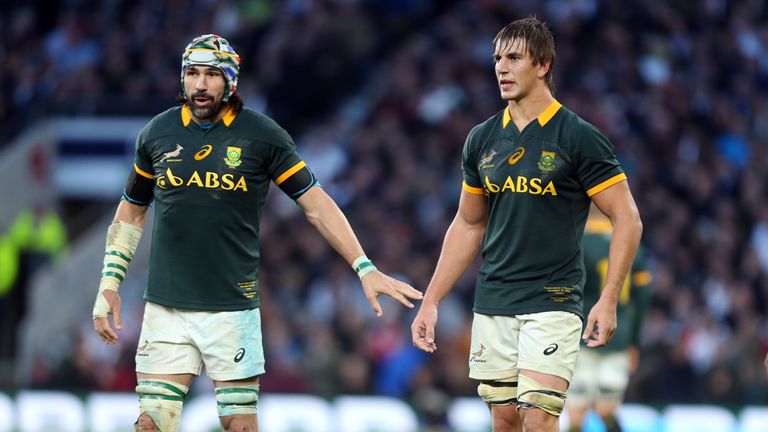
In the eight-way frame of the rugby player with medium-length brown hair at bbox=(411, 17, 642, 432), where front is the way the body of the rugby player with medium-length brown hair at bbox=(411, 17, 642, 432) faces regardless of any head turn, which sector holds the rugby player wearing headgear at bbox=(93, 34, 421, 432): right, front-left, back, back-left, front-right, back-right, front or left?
front-right

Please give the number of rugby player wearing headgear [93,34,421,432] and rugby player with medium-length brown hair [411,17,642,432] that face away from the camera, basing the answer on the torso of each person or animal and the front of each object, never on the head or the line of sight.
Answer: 0

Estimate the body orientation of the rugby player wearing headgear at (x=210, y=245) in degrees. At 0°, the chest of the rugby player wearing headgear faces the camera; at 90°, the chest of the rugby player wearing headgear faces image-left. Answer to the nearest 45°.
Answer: approximately 0°

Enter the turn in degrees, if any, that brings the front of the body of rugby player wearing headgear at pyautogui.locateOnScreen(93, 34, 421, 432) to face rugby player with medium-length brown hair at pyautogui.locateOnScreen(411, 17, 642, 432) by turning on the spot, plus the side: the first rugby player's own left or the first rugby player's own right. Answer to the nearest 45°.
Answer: approximately 90° to the first rugby player's own left
